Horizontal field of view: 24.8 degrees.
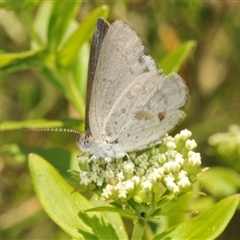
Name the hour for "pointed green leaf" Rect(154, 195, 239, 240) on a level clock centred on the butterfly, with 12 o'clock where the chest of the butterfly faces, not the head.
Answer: The pointed green leaf is roughly at 8 o'clock from the butterfly.

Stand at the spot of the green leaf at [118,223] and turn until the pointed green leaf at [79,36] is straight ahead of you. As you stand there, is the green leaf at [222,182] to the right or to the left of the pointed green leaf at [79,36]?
right

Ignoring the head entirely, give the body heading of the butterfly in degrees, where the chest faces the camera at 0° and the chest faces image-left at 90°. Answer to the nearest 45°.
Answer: approximately 90°

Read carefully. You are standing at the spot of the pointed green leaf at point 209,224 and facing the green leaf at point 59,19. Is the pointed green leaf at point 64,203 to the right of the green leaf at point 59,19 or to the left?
left

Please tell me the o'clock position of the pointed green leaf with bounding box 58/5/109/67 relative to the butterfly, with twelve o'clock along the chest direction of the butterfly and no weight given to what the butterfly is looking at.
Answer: The pointed green leaf is roughly at 2 o'clock from the butterfly.

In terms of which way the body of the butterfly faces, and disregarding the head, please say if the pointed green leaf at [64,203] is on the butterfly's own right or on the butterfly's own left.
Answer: on the butterfly's own left

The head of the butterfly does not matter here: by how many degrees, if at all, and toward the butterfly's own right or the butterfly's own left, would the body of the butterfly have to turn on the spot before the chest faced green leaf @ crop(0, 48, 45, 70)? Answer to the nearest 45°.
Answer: approximately 45° to the butterfly's own right

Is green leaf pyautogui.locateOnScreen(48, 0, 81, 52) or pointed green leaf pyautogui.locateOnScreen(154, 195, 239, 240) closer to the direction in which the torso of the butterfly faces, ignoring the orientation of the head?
the green leaf
